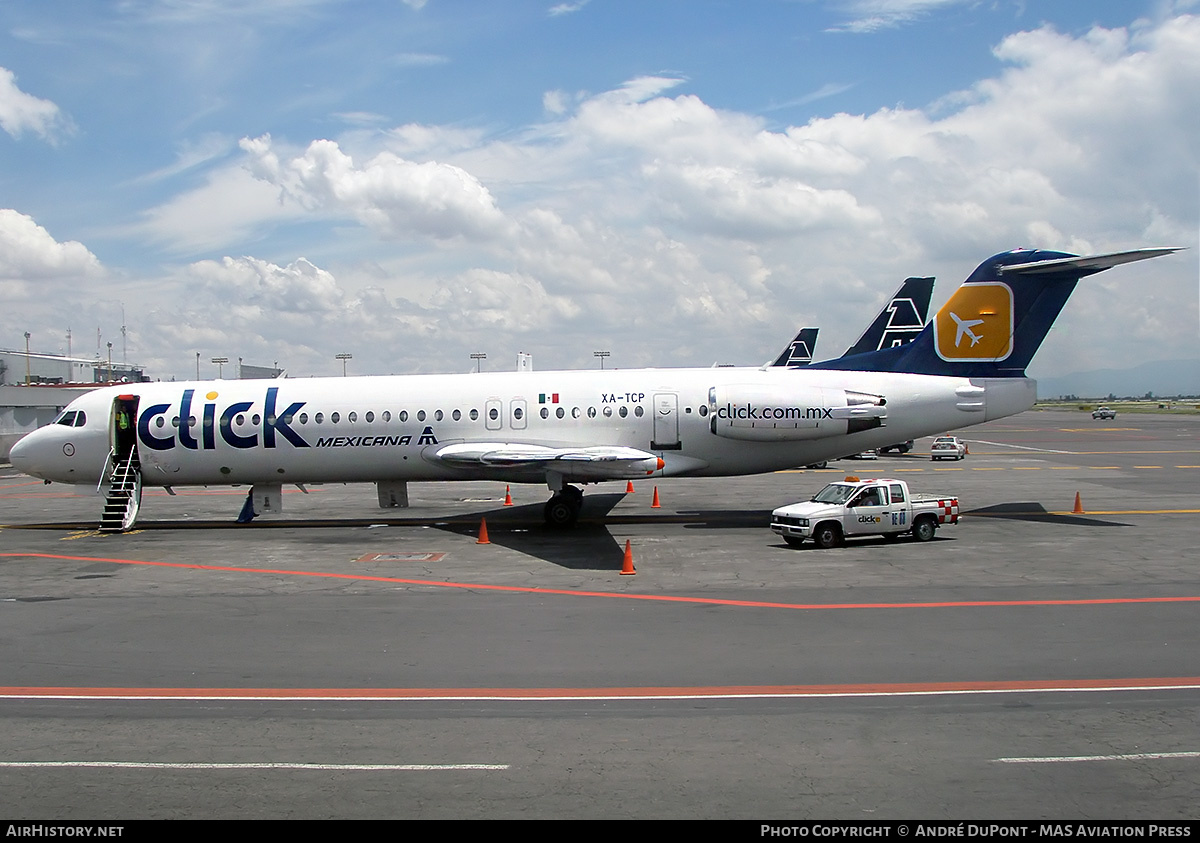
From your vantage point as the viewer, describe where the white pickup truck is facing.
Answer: facing the viewer and to the left of the viewer

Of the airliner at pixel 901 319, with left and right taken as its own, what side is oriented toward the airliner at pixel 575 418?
left

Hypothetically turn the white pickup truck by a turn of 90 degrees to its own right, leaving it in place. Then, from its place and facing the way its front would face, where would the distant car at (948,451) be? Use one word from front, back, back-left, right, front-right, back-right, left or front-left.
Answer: front-right

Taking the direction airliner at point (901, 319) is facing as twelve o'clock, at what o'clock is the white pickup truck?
The white pickup truck is roughly at 9 o'clock from the airliner.

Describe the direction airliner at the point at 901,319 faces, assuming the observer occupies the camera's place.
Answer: facing to the left of the viewer

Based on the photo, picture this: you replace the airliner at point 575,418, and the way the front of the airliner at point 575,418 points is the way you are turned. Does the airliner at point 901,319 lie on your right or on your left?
on your right

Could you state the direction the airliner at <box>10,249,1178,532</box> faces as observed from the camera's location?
facing to the left of the viewer

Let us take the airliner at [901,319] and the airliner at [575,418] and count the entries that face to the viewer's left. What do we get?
2

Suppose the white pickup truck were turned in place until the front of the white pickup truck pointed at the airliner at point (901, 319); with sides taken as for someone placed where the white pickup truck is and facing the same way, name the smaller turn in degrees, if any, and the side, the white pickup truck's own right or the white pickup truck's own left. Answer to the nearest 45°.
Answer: approximately 135° to the white pickup truck's own right
